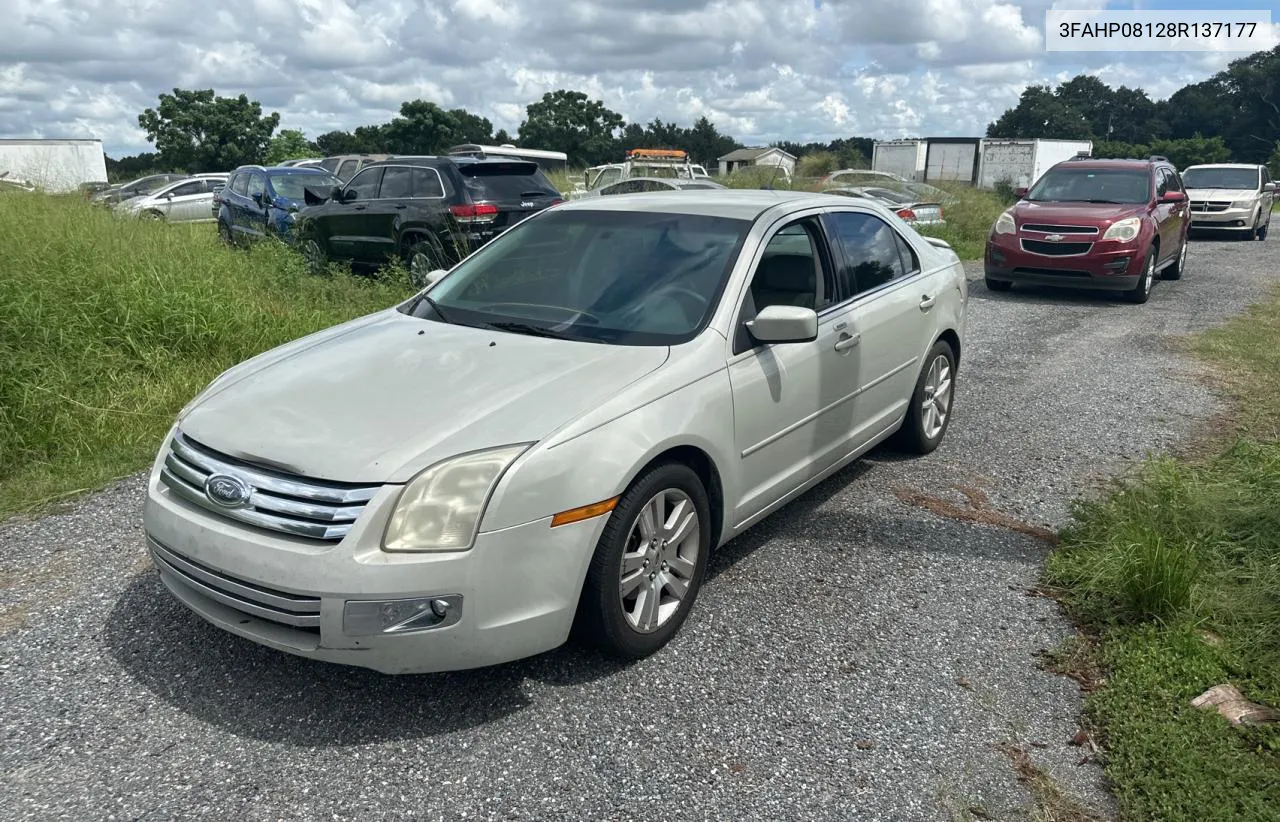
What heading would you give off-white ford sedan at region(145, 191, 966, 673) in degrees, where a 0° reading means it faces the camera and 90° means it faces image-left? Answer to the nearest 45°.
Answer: approximately 45°

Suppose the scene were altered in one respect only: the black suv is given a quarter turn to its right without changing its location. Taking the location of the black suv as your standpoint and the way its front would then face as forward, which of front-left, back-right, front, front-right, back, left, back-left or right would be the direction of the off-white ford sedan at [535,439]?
back-right

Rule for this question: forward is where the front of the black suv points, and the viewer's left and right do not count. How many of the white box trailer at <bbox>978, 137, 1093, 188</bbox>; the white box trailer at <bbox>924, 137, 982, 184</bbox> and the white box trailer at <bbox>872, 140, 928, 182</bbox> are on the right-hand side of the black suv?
3

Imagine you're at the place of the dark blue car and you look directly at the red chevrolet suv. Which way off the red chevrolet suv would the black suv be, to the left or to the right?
right

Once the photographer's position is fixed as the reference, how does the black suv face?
facing away from the viewer and to the left of the viewer

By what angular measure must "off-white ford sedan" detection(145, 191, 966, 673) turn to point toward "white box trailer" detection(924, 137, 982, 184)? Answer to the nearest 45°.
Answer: approximately 180°

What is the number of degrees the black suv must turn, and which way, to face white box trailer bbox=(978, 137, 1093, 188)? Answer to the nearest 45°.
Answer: approximately 90° to its right

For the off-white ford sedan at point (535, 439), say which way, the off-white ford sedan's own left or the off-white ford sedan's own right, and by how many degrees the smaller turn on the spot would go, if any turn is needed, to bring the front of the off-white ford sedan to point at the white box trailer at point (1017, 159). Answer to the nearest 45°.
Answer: approximately 180°

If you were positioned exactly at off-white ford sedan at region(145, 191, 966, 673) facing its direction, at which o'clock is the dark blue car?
The dark blue car is roughly at 4 o'clock from the off-white ford sedan.

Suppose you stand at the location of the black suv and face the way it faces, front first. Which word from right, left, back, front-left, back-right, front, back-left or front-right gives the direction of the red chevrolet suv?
back-right
